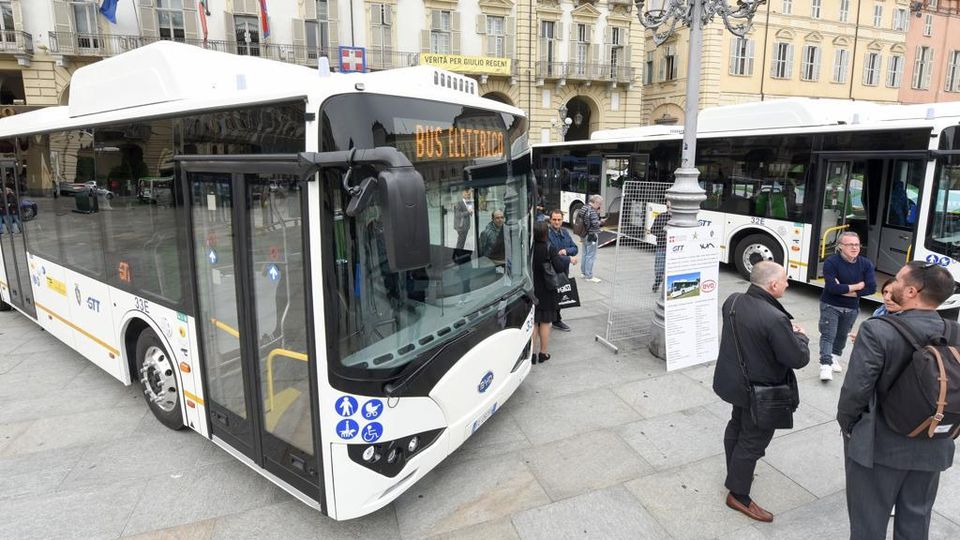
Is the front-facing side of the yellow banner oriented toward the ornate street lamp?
yes

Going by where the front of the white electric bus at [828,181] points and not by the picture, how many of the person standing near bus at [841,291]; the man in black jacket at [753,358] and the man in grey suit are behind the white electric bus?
0

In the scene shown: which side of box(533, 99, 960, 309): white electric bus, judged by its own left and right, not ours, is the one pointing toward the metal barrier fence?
right

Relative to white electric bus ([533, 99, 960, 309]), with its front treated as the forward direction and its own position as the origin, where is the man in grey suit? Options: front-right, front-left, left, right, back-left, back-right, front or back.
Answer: front-right

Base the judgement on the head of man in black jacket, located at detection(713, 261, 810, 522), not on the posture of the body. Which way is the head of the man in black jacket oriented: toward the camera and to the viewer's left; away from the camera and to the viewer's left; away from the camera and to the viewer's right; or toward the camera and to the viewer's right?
away from the camera and to the viewer's right

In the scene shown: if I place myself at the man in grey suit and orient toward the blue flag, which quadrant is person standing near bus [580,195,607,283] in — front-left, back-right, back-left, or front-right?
front-right

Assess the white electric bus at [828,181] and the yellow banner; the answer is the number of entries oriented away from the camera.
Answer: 0

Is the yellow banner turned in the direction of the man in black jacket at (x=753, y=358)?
yes

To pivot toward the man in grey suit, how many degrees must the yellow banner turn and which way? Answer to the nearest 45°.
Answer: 0° — it already faces them

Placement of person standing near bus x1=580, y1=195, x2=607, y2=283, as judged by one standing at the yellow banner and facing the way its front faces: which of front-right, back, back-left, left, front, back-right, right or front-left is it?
front

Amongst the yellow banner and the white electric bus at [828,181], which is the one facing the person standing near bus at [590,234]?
the yellow banner

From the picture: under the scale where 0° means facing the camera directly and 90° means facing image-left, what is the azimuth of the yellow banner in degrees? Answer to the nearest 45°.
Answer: approximately 0°

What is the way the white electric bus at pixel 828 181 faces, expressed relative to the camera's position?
facing the viewer and to the right of the viewer

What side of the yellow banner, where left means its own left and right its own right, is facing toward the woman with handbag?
front

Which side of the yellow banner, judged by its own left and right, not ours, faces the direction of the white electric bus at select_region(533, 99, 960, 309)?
front

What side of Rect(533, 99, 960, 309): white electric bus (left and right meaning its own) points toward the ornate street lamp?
right
